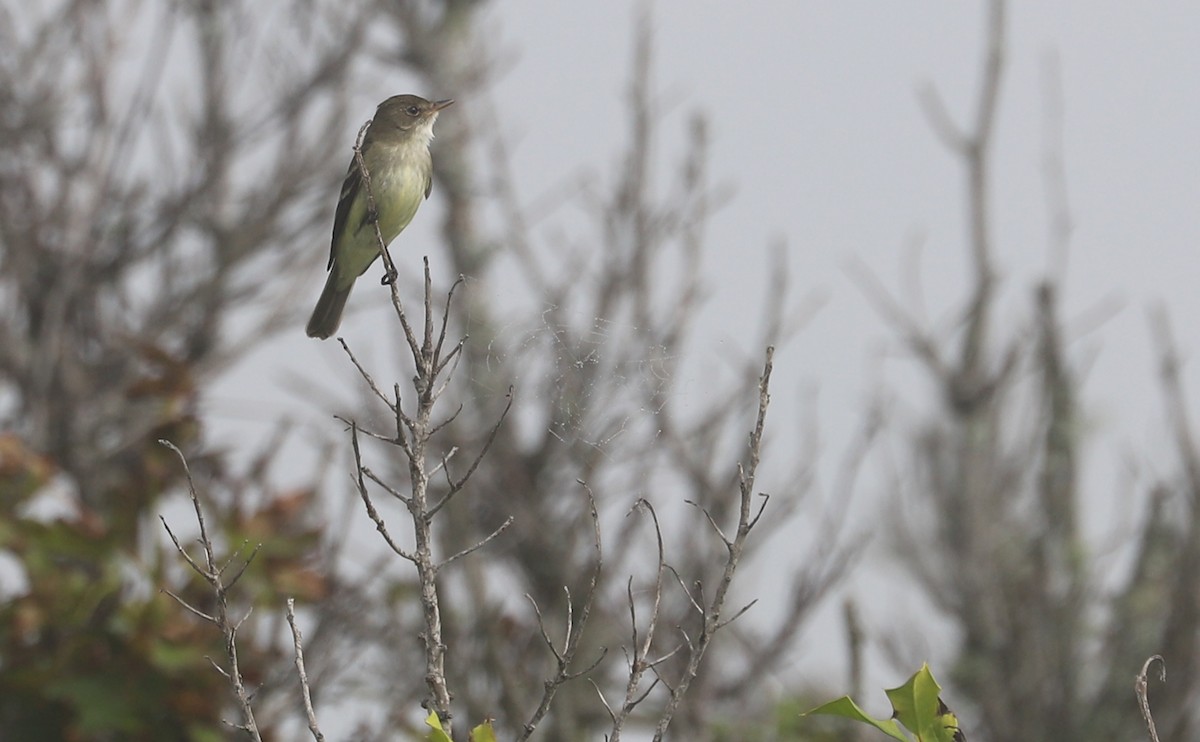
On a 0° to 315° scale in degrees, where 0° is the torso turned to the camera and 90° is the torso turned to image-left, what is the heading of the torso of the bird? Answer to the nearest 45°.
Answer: approximately 315°

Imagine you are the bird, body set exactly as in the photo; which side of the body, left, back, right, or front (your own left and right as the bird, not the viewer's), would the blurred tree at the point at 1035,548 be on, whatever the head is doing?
left
